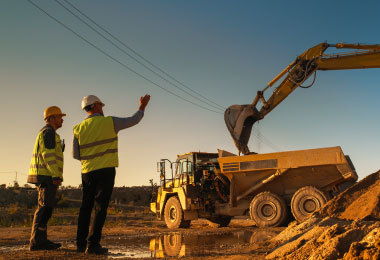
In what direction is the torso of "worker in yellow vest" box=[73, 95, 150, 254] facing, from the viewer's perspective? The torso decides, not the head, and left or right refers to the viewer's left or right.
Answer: facing away from the viewer and to the right of the viewer

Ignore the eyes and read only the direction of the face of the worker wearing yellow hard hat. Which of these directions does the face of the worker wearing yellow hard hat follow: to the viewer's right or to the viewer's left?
to the viewer's right

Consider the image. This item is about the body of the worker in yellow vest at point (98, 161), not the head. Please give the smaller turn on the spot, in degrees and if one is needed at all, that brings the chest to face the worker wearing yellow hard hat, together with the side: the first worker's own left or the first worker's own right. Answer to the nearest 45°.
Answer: approximately 90° to the first worker's own left

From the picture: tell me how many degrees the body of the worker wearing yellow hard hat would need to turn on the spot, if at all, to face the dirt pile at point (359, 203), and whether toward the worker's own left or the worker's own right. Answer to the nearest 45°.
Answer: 0° — they already face it

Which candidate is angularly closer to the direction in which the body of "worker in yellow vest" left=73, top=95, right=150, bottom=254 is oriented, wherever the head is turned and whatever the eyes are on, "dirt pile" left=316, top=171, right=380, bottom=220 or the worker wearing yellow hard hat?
the dirt pile

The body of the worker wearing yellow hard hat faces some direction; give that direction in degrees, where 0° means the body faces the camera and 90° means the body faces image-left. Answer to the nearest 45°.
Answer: approximately 270°
